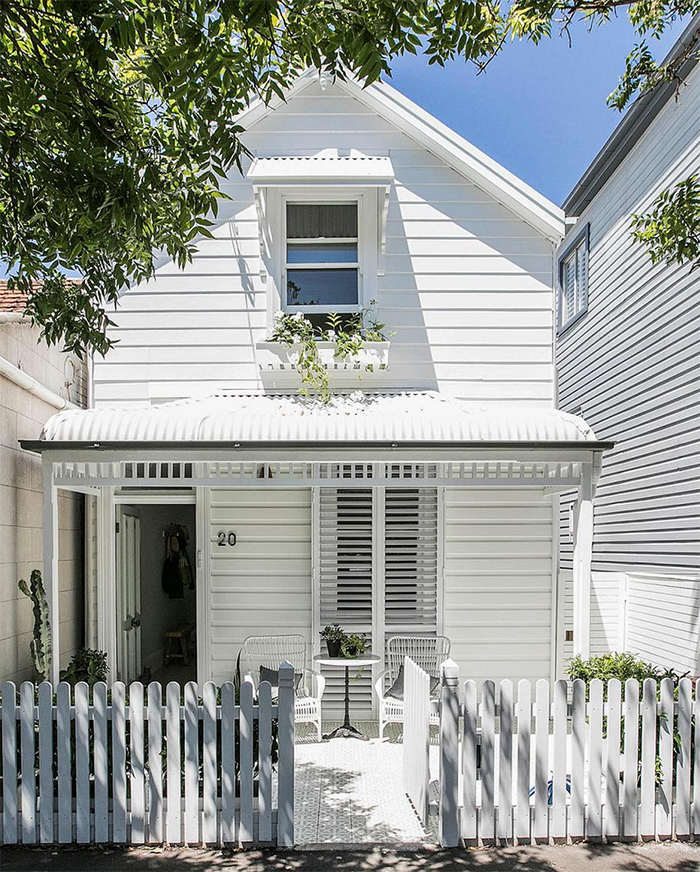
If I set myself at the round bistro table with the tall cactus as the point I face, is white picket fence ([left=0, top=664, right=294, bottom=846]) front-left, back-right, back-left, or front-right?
front-left

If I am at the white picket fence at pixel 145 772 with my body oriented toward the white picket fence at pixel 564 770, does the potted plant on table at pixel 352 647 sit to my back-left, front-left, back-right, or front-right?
front-left

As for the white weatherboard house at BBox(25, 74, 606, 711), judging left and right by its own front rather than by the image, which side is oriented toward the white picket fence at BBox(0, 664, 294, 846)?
front

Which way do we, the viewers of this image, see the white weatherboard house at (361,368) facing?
facing the viewer

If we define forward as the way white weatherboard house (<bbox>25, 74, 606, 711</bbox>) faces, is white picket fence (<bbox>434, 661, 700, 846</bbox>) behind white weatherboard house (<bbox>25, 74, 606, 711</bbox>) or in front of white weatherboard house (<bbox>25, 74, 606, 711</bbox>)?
in front
